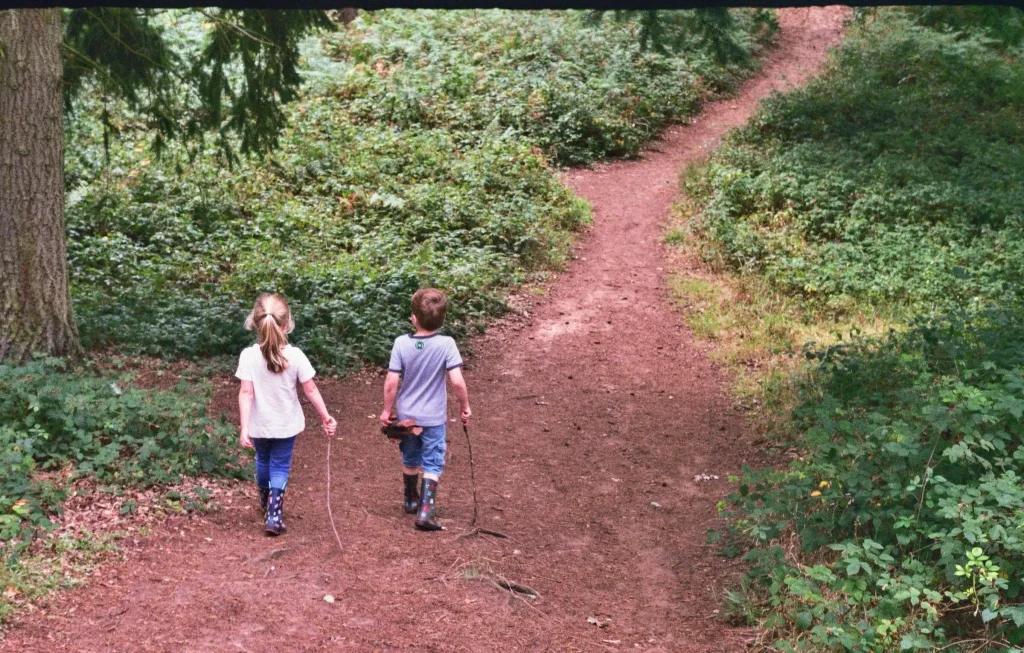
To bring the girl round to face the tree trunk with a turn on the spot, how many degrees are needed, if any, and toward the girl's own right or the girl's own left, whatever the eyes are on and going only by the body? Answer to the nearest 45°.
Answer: approximately 45° to the girl's own left

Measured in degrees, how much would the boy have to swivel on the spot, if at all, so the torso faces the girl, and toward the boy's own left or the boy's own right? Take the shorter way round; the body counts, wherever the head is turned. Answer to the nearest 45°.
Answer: approximately 90° to the boy's own left

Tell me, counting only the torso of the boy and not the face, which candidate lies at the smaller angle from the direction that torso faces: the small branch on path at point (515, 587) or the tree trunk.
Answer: the tree trunk

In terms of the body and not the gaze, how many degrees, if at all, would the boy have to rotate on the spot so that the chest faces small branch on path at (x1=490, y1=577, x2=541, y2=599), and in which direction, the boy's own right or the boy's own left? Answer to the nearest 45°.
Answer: approximately 135° to the boy's own right

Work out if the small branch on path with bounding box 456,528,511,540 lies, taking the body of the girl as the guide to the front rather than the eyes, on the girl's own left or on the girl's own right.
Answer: on the girl's own right

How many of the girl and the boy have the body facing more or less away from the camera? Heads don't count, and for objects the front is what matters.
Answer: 2

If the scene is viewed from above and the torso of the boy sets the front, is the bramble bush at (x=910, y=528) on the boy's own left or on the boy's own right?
on the boy's own right

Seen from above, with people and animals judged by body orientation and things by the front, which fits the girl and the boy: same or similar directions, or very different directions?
same or similar directions

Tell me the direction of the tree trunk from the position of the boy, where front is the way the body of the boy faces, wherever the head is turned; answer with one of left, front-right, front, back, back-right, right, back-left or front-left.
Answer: front-left

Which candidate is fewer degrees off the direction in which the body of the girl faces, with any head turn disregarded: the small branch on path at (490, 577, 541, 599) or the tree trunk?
the tree trunk

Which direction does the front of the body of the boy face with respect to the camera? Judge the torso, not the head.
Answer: away from the camera

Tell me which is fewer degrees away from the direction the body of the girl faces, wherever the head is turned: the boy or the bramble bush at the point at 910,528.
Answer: the boy

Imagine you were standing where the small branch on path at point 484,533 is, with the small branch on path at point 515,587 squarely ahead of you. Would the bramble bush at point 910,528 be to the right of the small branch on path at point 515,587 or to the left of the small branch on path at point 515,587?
left

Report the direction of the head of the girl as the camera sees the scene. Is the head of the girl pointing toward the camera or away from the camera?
away from the camera

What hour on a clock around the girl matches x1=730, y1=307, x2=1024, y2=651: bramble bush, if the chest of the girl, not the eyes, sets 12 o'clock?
The bramble bush is roughly at 4 o'clock from the girl.

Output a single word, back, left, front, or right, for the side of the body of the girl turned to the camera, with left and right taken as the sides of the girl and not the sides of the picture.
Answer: back
